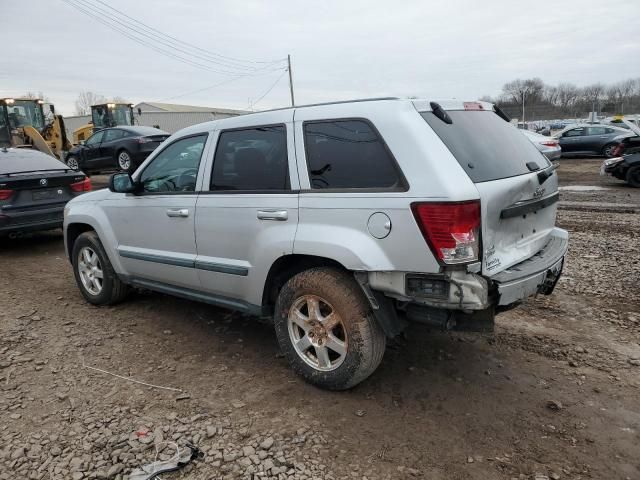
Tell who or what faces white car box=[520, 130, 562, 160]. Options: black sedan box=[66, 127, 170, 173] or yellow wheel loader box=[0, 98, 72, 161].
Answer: the yellow wheel loader

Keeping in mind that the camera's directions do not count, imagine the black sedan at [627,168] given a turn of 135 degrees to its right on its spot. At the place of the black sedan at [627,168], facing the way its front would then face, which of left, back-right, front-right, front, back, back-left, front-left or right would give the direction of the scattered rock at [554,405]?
back-right

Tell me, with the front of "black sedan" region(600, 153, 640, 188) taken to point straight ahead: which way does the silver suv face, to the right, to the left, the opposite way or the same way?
the same way

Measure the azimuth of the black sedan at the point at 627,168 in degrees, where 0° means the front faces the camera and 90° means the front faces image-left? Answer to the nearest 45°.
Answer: approximately 90°

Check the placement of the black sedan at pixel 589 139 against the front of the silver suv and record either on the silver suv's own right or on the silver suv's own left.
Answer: on the silver suv's own right

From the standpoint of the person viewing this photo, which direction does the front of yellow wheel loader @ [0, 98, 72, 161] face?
facing the viewer and to the right of the viewer

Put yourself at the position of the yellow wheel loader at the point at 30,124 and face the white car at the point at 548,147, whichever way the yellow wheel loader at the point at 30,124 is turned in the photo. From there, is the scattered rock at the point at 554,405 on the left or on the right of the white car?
right

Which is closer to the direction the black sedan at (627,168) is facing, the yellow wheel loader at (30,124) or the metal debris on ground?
the yellow wheel loader

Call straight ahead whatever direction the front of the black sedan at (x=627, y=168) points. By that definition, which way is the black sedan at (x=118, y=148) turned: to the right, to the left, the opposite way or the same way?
the same way

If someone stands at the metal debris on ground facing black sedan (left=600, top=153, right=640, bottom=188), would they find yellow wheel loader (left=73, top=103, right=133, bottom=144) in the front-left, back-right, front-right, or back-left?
front-left

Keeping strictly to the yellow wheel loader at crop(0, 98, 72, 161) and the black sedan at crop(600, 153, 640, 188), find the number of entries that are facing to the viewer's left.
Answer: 1

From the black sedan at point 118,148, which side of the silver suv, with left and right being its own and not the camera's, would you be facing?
front

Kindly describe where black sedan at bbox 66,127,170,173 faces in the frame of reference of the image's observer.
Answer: facing away from the viewer and to the left of the viewer

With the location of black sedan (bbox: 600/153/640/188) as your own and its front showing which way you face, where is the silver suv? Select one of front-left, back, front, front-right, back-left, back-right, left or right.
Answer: left

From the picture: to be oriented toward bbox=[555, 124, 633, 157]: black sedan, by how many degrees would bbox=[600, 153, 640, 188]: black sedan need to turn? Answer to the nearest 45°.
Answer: approximately 90° to its right

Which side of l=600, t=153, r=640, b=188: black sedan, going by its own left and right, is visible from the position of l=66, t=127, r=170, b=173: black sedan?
front

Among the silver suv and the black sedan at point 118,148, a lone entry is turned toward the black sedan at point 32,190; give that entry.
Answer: the silver suv
